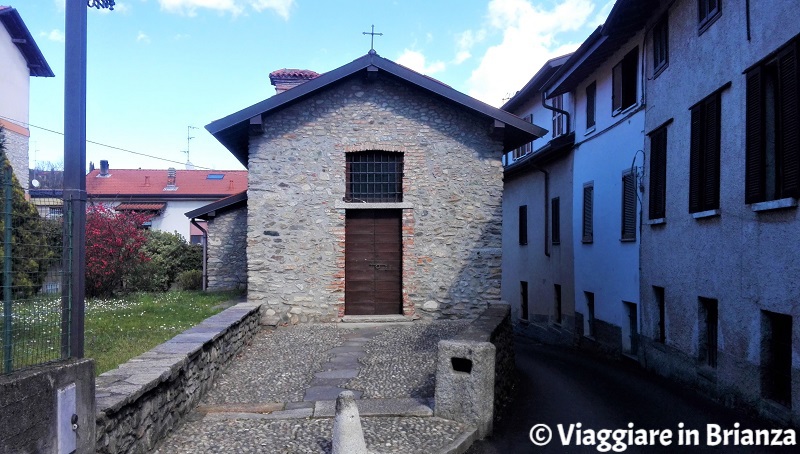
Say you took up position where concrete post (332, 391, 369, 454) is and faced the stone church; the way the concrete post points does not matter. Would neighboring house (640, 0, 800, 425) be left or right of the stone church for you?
right

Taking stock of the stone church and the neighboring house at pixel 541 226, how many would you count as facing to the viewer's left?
1

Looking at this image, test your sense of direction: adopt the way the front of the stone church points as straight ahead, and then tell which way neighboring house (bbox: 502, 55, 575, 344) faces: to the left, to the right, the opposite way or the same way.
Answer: to the right

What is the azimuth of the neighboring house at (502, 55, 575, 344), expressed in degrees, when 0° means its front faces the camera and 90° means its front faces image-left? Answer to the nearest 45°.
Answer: approximately 90°

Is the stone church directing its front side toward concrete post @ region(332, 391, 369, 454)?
yes

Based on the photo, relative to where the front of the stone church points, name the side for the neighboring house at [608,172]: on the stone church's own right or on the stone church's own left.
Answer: on the stone church's own left

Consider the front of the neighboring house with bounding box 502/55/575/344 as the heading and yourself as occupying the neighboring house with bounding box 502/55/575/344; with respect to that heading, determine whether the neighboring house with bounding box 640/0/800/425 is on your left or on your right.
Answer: on your left

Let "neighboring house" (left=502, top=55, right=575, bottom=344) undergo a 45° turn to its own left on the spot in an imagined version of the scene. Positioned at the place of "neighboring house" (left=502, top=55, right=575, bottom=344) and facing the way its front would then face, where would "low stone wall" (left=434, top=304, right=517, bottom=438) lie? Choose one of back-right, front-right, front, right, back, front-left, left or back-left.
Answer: front-left

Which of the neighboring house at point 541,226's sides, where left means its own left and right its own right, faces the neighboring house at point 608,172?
left

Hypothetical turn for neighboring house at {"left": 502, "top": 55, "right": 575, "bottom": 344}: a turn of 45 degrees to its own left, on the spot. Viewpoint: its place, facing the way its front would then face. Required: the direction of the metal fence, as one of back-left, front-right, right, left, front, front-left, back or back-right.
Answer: front-left

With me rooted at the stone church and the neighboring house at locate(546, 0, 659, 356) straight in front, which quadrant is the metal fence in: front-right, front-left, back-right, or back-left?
back-right

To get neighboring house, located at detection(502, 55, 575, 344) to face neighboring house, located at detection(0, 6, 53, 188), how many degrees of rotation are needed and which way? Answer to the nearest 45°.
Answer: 0° — it already faces it

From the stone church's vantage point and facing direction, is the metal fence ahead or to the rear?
ahead
